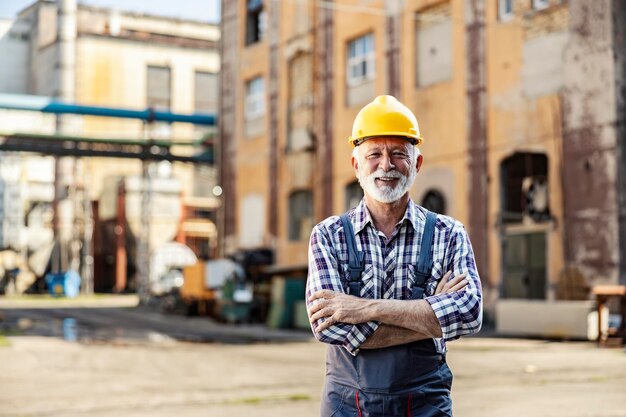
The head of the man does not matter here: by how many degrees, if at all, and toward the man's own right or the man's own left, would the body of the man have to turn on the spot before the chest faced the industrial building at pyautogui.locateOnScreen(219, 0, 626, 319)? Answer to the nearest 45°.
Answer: approximately 180°

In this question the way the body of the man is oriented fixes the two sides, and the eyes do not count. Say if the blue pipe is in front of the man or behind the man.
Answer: behind

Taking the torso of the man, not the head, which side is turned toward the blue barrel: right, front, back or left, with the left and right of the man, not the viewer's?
back

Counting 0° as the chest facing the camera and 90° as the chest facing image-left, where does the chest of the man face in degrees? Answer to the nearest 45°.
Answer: approximately 0°

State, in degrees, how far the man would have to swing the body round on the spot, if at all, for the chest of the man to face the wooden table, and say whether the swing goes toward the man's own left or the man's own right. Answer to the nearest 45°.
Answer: approximately 180°

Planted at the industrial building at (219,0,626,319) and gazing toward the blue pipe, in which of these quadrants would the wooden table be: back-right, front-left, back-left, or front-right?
back-left
